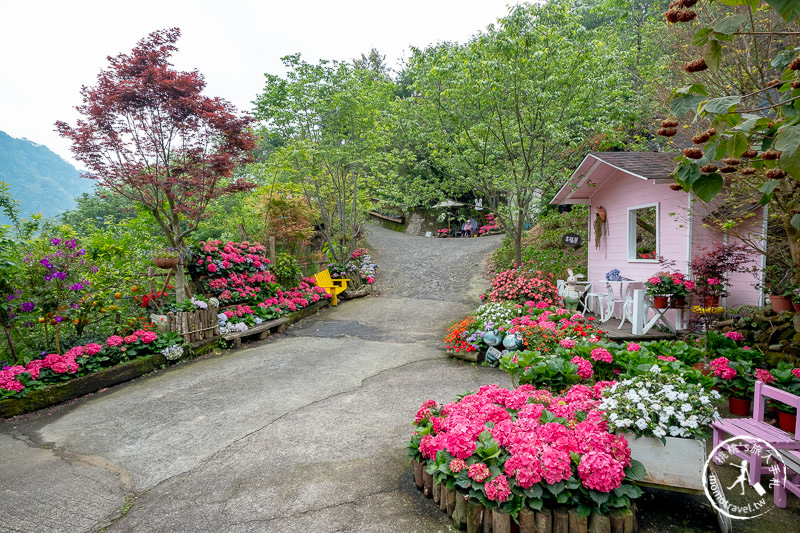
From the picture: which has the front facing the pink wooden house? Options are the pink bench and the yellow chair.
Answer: the yellow chair

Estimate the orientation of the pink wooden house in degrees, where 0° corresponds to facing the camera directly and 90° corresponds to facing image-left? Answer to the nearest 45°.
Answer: approximately 45°

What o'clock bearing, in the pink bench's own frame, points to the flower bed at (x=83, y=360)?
The flower bed is roughly at 1 o'clock from the pink bench.

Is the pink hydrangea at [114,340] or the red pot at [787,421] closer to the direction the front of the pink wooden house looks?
the pink hydrangea

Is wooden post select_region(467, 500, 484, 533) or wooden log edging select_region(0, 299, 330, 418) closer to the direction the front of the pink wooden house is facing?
the wooden log edging

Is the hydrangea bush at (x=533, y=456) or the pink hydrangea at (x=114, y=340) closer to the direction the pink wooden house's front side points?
the pink hydrangea

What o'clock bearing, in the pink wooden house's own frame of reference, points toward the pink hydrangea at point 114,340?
The pink hydrangea is roughly at 12 o'clock from the pink wooden house.

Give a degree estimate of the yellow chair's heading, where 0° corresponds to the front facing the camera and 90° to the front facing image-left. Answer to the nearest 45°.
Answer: approximately 315°

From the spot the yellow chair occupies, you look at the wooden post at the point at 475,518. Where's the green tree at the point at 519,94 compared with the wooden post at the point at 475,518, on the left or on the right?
left
